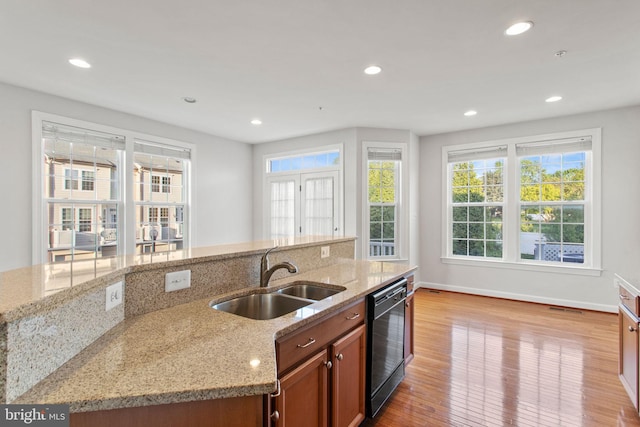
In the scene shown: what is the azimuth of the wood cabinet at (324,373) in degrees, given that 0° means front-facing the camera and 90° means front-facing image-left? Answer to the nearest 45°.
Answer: approximately 315°

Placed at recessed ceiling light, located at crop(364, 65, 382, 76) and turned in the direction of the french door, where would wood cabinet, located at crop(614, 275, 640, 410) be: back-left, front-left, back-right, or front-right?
back-right

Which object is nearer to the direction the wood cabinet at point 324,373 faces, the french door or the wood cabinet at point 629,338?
the wood cabinet

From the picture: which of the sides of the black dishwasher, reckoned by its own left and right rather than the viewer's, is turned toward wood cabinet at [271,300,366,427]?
right

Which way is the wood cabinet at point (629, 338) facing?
to the viewer's left

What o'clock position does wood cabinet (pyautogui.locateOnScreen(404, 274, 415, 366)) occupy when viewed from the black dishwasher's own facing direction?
The wood cabinet is roughly at 8 o'clock from the black dishwasher.

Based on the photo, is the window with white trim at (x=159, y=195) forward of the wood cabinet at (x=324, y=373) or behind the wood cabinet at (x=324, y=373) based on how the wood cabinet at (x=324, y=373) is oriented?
behind
